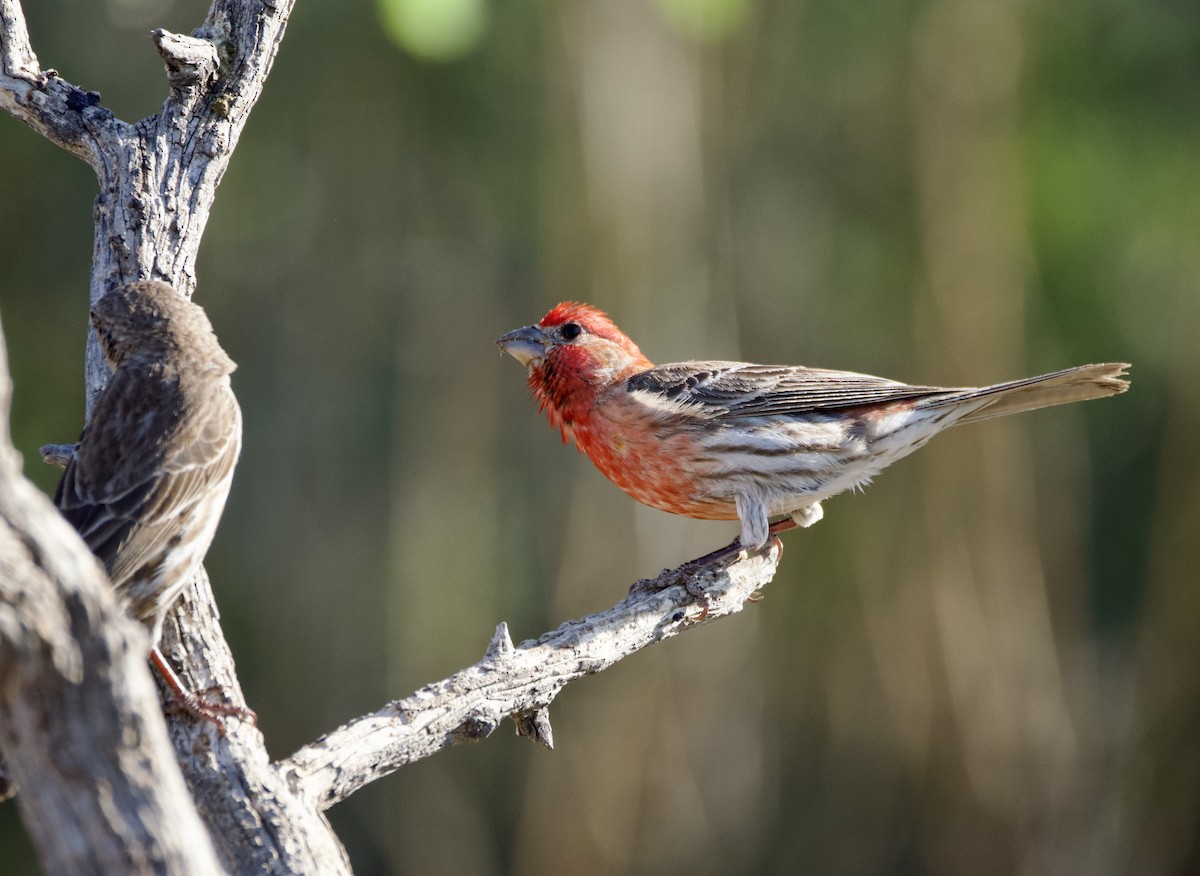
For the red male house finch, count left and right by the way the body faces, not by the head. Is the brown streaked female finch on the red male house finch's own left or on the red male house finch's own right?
on the red male house finch's own left

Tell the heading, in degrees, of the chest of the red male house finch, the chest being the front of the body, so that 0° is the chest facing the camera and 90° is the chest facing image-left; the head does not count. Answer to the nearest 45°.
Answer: approximately 90°

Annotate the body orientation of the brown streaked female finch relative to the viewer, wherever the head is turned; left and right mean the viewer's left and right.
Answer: facing away from the viewer and to the right of the viewer

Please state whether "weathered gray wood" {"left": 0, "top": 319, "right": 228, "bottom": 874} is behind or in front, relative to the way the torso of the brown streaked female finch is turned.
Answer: behind

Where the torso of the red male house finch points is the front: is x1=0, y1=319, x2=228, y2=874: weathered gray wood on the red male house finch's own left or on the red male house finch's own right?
on the red male house finch's own left

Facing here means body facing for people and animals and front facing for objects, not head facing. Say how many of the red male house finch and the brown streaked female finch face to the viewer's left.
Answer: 1

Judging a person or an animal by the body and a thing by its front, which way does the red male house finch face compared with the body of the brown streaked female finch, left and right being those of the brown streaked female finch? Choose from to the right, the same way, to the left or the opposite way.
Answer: to the left
